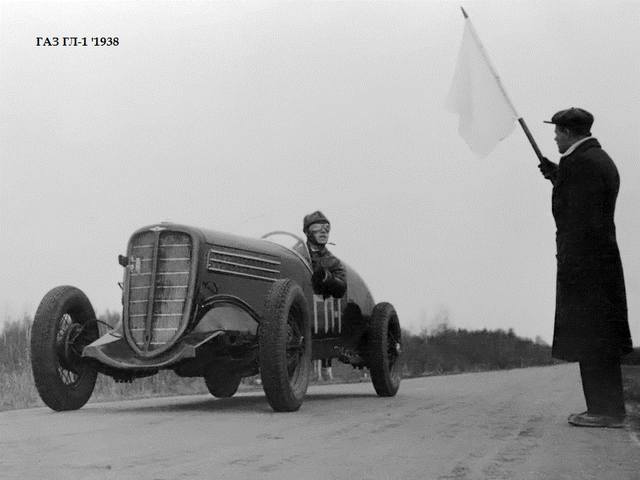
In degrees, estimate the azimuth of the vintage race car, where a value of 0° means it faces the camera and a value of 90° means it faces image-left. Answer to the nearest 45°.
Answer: approximately 45°

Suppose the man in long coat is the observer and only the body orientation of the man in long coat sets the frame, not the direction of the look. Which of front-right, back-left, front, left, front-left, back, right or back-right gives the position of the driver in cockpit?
front-right

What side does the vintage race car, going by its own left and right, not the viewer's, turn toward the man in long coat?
left

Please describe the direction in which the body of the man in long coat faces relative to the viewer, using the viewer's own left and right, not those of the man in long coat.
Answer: facing to the left of the viewer

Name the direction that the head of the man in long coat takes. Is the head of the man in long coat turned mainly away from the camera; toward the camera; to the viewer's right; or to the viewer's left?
to the viewer's left

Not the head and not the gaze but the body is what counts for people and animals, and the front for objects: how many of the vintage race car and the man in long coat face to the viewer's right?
0

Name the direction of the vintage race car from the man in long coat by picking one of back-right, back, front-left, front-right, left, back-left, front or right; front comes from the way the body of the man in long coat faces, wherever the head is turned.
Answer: front
